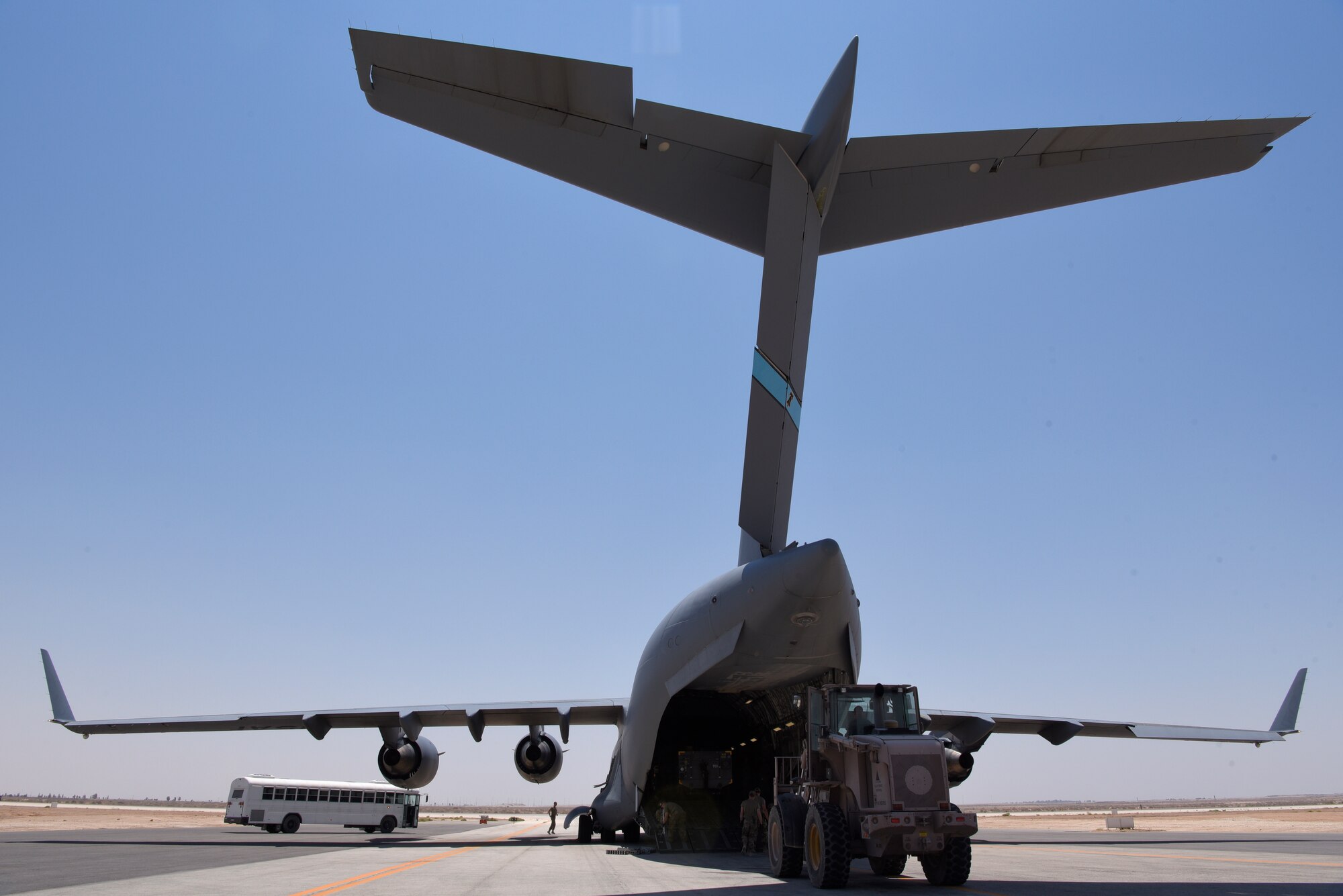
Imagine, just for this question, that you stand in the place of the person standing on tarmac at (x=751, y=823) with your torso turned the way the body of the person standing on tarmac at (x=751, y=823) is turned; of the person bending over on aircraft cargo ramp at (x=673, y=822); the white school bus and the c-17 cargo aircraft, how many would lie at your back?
0

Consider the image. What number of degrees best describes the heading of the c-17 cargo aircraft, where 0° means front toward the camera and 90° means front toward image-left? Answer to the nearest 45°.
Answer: approximately 180°
